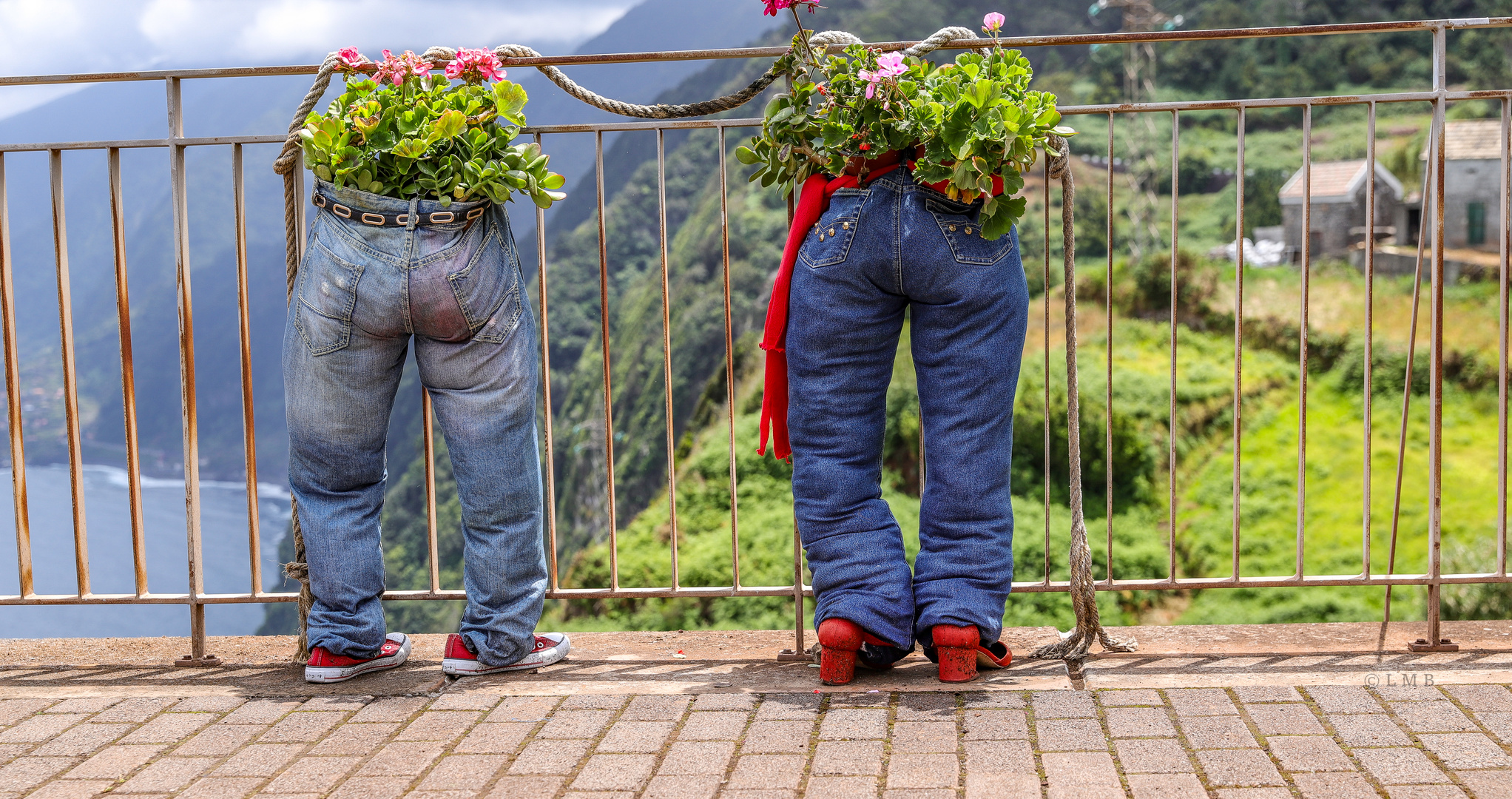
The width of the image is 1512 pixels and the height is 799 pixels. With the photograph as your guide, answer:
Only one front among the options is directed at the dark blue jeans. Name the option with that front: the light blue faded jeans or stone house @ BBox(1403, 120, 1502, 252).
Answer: the stone house

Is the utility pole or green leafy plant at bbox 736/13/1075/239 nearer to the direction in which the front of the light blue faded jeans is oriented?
the utility pole

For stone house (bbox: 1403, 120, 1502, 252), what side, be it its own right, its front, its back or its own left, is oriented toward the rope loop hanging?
front

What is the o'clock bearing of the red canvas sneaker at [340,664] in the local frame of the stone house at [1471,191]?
The red canvas sneaker is roughly at 12 o'clock from the stone house.

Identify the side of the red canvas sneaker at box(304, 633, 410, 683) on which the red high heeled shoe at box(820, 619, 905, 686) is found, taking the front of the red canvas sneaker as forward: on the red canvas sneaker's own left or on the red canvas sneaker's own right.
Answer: on the red canvas sneaker's own right

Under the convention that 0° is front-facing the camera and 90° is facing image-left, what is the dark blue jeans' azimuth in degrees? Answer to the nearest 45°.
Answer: approximately 180°

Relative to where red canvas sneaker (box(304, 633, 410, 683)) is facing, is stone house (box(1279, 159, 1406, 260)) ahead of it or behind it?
ahead

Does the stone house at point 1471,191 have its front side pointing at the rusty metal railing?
yes

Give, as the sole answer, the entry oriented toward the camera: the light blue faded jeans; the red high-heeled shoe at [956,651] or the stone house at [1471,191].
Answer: the stone house

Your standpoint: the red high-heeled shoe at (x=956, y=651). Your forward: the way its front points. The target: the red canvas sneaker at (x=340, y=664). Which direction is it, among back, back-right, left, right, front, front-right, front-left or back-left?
back-left

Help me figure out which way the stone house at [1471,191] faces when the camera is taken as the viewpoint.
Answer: facing the viewer

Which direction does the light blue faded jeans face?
away from the camera

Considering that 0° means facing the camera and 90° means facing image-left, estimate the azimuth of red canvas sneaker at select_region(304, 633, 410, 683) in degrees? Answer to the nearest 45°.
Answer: approximately 225°

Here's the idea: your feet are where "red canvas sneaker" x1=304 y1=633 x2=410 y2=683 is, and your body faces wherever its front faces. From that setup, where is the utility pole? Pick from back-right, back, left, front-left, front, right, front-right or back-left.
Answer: front

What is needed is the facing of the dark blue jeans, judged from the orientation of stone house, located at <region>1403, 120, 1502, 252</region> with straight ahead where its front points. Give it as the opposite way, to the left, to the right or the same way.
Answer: the opposite way

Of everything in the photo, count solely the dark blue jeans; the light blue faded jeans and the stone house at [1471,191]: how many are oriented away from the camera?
2
